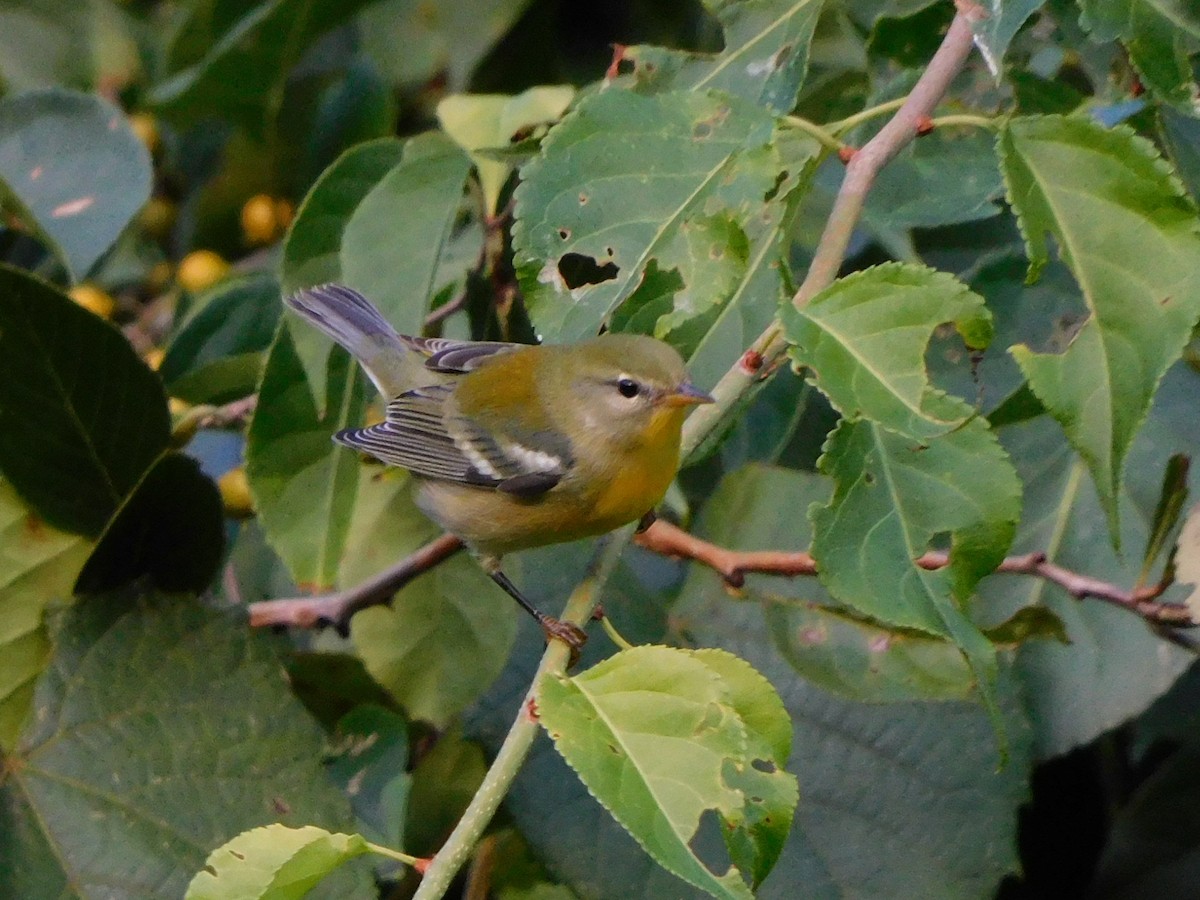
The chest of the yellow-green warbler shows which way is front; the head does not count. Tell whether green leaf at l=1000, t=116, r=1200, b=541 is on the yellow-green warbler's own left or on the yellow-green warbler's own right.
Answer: on the yellow-green warbler's own left

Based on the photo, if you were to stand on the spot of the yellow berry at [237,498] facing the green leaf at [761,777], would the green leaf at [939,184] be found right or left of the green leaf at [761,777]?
left

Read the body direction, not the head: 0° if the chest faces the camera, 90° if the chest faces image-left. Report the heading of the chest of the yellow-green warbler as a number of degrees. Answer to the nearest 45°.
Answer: approximately 270°

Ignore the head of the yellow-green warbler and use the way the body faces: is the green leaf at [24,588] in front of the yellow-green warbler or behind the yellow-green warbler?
behind

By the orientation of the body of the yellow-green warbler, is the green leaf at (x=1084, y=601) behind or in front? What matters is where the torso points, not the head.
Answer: in front

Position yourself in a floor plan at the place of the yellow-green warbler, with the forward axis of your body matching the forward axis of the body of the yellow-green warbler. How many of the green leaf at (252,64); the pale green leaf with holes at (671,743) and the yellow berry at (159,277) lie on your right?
1

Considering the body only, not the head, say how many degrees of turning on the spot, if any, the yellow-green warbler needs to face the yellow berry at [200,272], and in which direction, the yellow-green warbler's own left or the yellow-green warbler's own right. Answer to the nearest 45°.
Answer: approximately 135° to the yellow-green warbler's own left

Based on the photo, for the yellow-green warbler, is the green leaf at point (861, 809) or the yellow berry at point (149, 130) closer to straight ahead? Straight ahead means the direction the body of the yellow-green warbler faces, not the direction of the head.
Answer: the green leaf

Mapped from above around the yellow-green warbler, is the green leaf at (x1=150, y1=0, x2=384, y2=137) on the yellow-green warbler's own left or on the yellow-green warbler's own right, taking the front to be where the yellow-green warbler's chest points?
on the yellow-green warbler's own left
